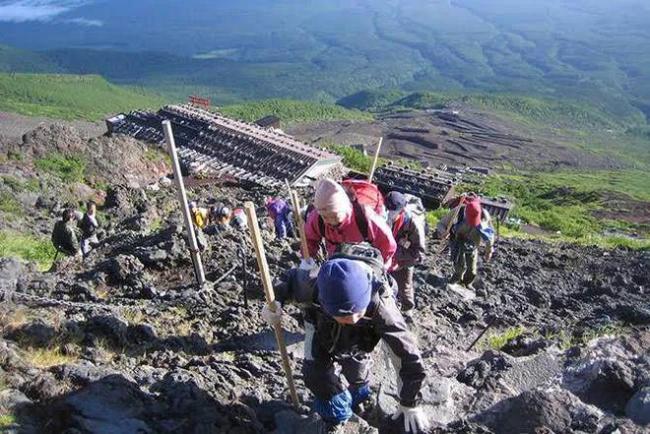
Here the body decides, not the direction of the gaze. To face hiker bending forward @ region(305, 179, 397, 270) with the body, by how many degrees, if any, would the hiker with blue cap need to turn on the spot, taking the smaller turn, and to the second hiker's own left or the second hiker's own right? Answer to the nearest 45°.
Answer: approximately 180°

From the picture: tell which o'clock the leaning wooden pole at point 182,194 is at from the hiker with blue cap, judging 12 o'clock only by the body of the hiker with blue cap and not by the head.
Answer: The leaning wooden pole is roughly at 5 o'clock from the hiker with blue cap.

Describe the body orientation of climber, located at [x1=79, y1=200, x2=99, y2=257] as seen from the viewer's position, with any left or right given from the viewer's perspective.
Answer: facing the viewer and to the right of the viewer

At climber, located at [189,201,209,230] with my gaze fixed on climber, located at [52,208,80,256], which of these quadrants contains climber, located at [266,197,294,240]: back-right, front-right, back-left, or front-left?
back-left

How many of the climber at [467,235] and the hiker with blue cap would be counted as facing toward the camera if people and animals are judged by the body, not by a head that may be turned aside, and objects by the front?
2

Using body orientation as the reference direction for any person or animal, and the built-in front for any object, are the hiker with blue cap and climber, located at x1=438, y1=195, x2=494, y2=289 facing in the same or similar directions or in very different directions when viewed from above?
same or similar directions

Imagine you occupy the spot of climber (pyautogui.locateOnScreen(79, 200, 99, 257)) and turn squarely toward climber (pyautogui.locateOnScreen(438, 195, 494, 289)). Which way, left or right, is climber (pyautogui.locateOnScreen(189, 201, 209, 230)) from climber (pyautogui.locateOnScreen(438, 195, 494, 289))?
left

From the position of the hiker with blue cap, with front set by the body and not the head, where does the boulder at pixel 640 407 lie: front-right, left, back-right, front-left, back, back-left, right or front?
left

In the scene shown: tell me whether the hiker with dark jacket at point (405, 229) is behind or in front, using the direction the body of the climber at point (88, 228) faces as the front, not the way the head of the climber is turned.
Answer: in front

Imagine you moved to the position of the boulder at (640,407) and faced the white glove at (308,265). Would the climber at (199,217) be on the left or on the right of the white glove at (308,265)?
right

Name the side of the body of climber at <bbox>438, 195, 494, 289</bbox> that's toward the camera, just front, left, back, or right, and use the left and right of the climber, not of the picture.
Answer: front

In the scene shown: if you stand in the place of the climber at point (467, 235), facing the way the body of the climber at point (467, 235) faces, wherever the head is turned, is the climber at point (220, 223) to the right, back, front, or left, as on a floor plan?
right

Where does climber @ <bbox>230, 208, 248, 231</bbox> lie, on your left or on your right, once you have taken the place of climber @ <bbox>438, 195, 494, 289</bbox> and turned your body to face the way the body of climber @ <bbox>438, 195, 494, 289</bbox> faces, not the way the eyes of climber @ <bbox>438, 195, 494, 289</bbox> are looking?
on your right

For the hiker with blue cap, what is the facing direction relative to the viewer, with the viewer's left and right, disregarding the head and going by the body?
facing the viewer

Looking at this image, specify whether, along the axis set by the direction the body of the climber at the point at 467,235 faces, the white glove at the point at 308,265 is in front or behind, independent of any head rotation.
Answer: in front
